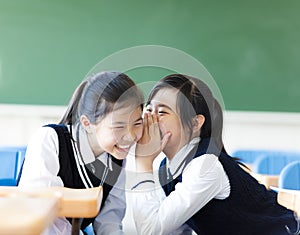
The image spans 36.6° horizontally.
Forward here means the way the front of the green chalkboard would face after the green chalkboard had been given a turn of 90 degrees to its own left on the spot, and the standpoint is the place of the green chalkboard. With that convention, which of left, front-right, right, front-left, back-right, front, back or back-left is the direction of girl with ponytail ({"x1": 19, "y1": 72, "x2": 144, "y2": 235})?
right

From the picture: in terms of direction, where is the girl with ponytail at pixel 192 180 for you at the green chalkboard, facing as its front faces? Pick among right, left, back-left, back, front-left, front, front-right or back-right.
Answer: front

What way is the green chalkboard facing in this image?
toward the camera

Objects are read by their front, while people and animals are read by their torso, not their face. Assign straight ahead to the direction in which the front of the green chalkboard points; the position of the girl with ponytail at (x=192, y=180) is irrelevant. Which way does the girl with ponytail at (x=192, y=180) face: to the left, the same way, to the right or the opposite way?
to the right

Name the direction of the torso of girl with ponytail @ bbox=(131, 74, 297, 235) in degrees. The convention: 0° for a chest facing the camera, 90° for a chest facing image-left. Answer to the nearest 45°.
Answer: approximately 90°

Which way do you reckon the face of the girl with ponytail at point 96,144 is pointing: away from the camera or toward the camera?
toward the camera

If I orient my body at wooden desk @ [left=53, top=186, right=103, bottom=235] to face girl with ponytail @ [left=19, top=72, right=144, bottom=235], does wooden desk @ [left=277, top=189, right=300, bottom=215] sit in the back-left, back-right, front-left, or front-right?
front-right

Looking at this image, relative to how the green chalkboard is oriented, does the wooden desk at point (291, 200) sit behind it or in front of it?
in front

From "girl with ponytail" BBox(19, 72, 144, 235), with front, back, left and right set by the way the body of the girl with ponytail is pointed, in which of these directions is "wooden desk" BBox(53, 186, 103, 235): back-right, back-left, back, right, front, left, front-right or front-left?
front-right

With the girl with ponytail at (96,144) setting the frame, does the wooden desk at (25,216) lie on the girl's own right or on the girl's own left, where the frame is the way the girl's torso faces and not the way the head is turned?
on the girl's own right

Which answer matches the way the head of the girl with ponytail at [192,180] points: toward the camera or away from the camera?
toward the camera

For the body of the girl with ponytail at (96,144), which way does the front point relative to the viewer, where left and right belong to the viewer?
facing the viewer and to the right of the viewer

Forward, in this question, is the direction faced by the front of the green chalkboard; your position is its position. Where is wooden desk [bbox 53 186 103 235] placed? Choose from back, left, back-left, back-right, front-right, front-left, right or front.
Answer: front
